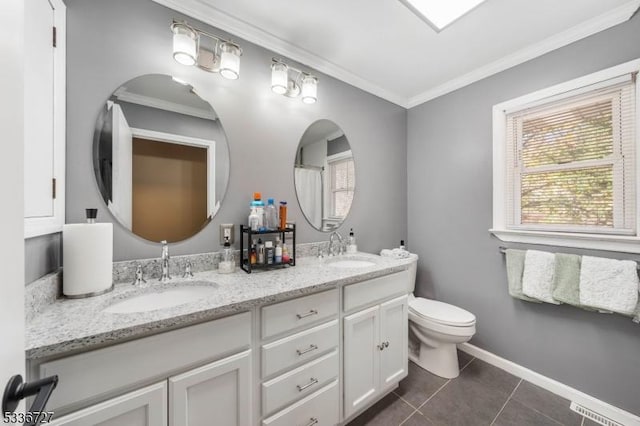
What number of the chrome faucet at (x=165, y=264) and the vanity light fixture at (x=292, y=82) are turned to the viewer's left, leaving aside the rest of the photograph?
0

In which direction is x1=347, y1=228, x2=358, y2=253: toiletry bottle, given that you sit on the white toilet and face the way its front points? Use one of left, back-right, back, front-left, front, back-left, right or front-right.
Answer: back-right

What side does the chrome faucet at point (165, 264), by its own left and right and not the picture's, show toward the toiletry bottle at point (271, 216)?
left

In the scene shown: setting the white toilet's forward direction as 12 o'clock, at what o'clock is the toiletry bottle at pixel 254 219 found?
The toiletry bottle is roughly at 3 o'clock from the white toilet.

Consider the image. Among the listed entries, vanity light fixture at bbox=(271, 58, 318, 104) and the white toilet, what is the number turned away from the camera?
0

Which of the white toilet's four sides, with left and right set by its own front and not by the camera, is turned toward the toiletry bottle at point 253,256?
right

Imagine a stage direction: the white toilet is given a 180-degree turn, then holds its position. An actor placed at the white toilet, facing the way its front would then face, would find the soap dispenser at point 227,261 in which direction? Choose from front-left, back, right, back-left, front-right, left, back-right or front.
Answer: left

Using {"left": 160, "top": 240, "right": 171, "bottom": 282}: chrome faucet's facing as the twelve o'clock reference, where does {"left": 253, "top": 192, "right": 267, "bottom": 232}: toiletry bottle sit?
The toiletry bottle is roughly at 9 o'clock from the chrome faucet.

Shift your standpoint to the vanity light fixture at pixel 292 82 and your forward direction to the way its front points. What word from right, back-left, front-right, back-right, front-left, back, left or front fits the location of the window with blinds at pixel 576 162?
front-left

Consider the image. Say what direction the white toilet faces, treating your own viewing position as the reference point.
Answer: facing the viewer and to the right of the viewer

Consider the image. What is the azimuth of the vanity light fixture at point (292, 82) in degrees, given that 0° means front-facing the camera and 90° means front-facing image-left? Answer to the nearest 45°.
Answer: approximately 315°

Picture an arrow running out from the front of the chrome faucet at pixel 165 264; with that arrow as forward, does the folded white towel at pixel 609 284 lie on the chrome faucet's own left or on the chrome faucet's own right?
on the chrome faucet's own left

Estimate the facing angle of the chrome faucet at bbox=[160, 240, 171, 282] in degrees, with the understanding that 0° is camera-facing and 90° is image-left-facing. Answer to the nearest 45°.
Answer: approximately 0°
